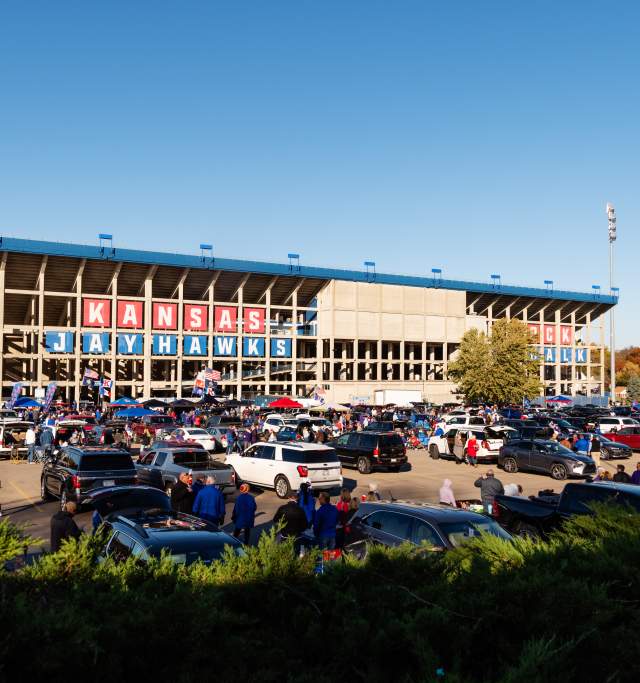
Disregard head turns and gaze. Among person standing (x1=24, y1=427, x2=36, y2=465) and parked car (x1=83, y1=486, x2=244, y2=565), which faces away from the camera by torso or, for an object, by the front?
the person standing

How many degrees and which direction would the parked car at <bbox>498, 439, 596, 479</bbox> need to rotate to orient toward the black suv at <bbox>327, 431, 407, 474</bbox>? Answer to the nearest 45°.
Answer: approximately 135° to its right

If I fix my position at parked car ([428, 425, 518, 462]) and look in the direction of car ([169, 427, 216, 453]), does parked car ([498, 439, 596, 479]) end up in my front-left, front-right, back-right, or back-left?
back-left

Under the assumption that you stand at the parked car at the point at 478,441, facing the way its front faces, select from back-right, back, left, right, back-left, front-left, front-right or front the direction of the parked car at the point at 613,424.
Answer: right

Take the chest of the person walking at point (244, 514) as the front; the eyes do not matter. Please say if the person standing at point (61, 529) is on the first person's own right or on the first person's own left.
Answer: on the first person's own left

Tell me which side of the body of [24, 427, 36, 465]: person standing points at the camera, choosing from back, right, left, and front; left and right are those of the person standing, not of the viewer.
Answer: back

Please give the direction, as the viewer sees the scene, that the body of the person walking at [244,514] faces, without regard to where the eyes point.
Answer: away from the camera

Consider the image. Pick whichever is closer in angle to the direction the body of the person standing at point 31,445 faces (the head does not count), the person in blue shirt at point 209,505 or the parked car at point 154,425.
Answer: the parked car

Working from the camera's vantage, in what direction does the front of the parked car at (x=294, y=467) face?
facing away from the viewer and to the left of the viewer

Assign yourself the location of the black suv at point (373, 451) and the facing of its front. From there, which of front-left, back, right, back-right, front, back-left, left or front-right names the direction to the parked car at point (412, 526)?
back-left
